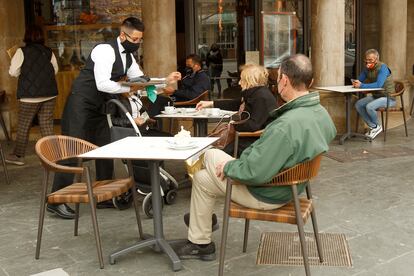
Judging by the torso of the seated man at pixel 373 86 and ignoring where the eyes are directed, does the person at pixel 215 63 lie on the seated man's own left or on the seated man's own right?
on the seated man's own right

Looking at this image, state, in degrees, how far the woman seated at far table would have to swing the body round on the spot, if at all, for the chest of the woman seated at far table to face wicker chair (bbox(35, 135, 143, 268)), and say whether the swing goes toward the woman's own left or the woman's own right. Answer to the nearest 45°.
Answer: approximately 45° to the woman's own left

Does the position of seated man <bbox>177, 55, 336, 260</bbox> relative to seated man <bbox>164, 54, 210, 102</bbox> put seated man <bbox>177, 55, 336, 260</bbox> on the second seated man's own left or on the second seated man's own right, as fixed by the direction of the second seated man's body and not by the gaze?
on the second seated man's own left

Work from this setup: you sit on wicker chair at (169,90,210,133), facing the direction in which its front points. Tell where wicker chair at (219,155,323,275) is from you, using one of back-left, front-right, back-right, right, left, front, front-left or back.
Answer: left

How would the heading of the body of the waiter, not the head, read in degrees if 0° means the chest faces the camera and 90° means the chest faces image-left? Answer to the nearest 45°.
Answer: approximately 315°

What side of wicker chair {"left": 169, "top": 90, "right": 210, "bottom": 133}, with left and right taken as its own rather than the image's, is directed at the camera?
left

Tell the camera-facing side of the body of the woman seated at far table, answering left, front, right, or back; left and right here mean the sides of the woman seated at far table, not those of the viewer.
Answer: left

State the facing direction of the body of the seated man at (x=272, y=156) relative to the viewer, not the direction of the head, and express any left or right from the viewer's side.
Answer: facing away from the viewer and to the left of the viewer

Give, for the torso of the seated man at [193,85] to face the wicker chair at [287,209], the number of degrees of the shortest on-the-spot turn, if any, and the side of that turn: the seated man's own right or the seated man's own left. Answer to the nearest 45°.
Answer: approximately 90° to the seated man's own left

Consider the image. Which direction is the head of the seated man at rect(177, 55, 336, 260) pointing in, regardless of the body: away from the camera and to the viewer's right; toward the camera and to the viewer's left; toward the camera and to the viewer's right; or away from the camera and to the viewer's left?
away from the camera and to the viewer's left

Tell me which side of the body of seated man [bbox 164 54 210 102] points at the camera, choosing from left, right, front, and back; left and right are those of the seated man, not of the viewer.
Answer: left

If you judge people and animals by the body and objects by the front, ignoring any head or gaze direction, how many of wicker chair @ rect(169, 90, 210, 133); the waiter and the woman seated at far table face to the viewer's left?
2

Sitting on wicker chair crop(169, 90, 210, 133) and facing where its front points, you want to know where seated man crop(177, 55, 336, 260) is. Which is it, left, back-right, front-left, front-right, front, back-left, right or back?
left

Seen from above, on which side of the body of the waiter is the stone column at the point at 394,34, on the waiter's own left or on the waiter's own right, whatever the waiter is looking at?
on the waiter's own left

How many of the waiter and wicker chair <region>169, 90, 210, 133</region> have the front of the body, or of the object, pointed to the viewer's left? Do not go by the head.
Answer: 1
